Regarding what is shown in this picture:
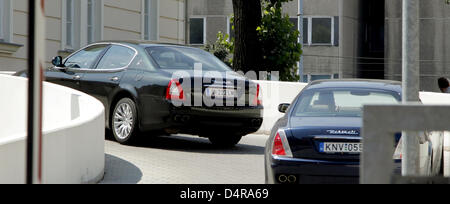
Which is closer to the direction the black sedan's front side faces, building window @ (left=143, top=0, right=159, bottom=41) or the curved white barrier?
the building window

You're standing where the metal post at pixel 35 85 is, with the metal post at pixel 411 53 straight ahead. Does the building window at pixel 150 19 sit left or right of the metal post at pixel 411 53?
left

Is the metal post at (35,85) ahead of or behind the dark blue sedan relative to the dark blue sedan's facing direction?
behind

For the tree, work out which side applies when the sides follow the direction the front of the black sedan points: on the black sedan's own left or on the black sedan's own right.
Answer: on the black sedan's own right

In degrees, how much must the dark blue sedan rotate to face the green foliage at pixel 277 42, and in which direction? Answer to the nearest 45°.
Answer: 0° — it already faces it

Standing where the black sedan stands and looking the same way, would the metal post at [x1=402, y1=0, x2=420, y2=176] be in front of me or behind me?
behind

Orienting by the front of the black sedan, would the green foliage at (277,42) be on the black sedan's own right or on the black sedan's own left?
on the black sedan's own right

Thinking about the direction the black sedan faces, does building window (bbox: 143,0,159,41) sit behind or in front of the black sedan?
in front

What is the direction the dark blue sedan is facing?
away from the camera

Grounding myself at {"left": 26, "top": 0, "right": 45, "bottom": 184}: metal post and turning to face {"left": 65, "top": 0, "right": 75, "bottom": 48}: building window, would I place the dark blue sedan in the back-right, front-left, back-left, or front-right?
front-right

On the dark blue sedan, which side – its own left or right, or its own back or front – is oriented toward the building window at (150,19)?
front

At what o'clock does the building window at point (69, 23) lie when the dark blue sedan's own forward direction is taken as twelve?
The building window is roughly at 11 o'clock from the dark blue sedan.

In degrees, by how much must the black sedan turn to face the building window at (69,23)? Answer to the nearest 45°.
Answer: approximately 45° to its right

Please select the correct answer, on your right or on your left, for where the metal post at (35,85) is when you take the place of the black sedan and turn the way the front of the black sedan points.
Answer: on your left

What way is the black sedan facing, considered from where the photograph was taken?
facing away from the viewer and to the left of the viewer

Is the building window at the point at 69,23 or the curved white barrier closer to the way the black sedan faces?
the building window

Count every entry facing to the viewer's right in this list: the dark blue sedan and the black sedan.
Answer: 0
